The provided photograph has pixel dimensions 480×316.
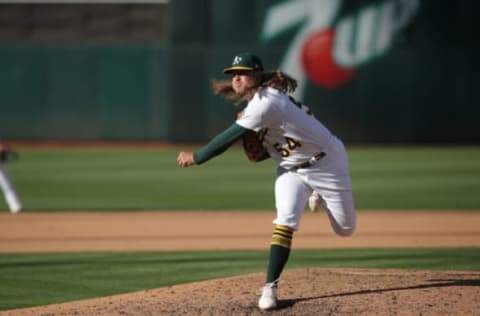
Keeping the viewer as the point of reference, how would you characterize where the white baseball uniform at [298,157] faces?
facing the viewer and to the left of the viewer

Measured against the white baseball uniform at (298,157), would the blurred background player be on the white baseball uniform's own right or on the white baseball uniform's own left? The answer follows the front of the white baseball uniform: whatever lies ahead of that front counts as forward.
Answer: on the white baseball uniform's own right
